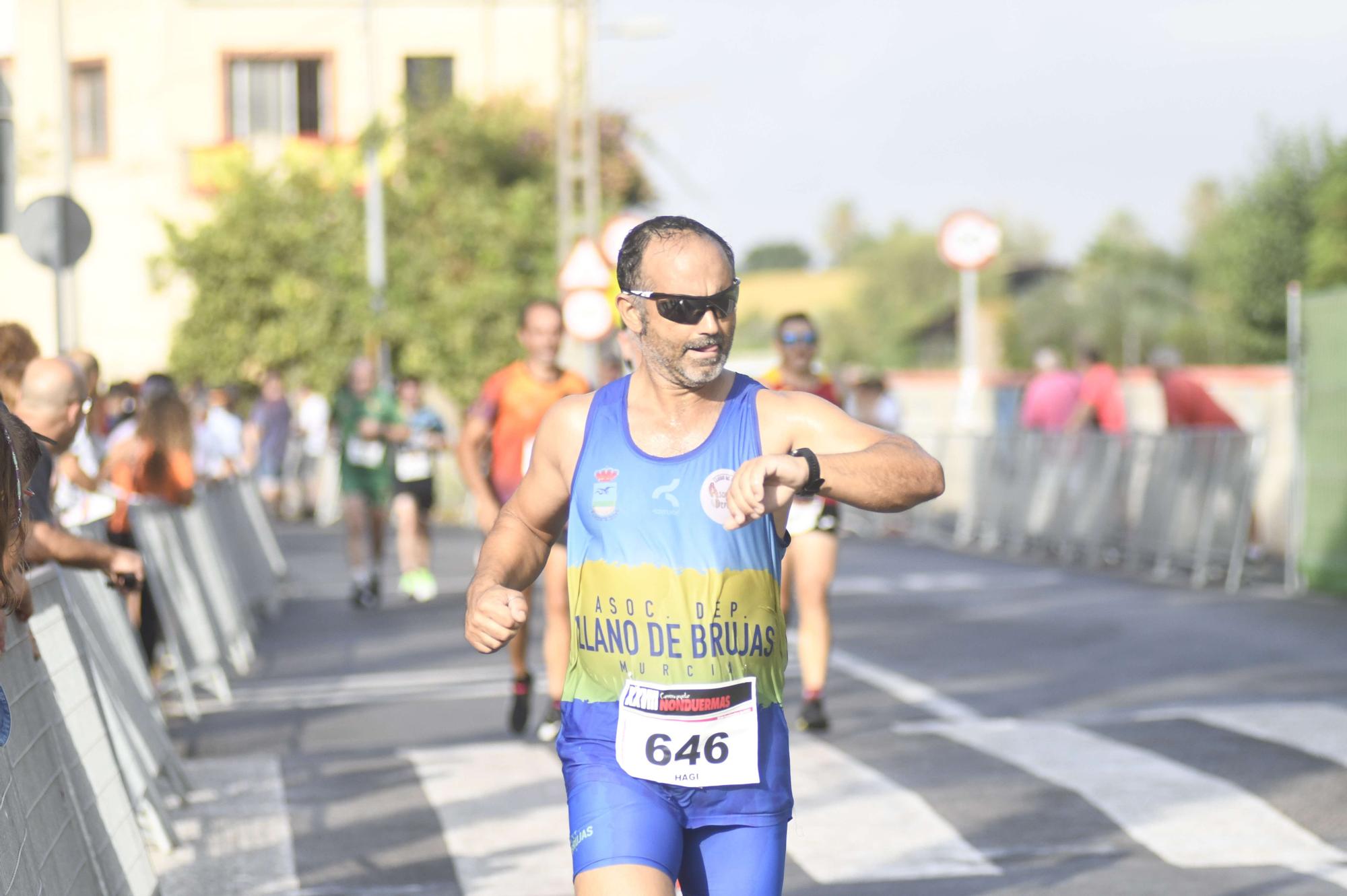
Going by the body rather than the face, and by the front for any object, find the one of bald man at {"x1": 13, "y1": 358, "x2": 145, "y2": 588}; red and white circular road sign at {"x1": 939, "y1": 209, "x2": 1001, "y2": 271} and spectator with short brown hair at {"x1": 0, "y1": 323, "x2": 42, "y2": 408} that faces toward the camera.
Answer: the red and white circular road sign

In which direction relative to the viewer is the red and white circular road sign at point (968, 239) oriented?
toward the camera

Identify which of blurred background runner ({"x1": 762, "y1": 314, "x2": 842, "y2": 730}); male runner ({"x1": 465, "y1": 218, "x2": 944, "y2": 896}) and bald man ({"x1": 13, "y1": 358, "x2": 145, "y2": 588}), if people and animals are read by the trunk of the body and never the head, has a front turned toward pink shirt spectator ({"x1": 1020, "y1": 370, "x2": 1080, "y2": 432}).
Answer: the bald man

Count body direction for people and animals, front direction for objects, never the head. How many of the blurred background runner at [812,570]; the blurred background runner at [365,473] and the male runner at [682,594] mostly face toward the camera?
3

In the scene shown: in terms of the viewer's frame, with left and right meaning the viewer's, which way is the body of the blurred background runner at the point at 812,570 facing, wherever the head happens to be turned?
facing the viewer

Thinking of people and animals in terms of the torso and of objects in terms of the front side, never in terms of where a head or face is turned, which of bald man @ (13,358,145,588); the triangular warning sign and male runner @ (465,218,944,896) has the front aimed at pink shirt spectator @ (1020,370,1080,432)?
the bald man

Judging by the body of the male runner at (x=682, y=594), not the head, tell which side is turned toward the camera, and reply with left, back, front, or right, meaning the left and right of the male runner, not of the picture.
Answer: front

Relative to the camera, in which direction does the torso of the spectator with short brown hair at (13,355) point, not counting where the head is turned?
to the viewer's right

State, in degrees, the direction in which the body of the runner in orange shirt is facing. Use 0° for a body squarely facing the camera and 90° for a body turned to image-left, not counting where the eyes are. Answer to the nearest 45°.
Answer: approximately 0°

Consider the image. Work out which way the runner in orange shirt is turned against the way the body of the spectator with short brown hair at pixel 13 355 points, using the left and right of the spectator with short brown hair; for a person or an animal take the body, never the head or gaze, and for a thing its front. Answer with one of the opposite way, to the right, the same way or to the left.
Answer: to the right

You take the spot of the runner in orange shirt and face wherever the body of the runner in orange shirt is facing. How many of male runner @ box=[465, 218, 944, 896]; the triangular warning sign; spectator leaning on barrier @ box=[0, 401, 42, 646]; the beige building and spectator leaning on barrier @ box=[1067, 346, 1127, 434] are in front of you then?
2

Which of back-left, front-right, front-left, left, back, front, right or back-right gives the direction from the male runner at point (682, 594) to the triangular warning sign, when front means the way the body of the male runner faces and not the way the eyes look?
back

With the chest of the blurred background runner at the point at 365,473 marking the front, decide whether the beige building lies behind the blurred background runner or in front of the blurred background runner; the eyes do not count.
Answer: behind

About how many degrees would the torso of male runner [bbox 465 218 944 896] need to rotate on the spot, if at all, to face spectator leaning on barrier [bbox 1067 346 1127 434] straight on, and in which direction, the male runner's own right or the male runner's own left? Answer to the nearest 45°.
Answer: approximately 180°
